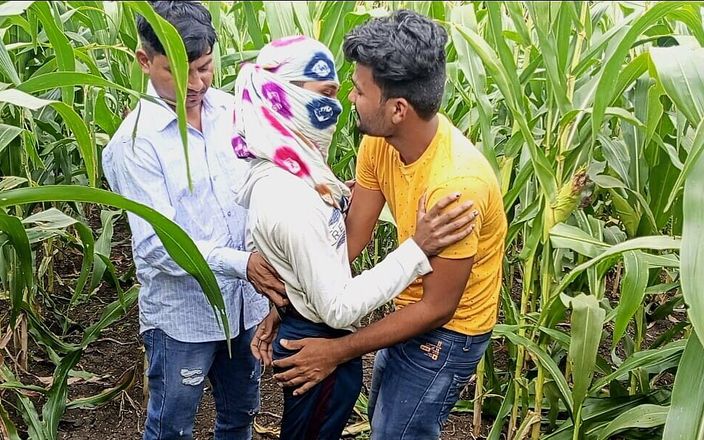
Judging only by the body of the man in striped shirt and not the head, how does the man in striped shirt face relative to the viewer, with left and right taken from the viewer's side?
facing the viewer and to the right of the viewer

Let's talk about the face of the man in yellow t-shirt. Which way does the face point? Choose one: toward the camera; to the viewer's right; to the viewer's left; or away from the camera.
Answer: to the viewer's left

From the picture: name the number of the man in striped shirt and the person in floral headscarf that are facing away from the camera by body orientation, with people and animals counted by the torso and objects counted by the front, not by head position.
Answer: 0

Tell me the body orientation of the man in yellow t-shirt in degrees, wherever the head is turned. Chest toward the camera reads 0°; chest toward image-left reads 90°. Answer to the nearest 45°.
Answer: approximately 45°

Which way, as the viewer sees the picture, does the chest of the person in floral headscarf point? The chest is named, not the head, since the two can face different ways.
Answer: to the viewer's right

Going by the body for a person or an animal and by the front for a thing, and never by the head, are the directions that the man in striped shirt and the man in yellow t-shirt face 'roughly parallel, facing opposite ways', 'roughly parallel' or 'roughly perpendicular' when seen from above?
roughly perpendicular

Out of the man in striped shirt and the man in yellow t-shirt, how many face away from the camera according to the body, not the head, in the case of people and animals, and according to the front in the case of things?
0

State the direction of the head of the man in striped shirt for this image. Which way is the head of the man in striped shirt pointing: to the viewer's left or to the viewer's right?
to the viewer's right
